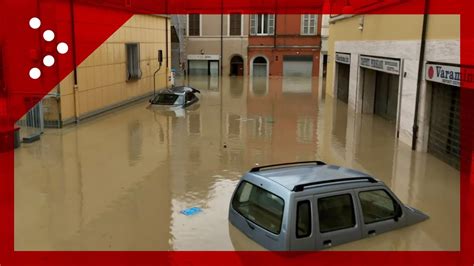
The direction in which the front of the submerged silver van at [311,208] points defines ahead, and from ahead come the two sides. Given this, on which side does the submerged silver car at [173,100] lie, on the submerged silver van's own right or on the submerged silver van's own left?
on the submerged silver van's own left

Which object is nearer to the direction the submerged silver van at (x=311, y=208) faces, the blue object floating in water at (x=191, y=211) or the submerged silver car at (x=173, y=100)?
the submerged silver car

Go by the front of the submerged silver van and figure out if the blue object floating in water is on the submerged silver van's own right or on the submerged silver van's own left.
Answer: on the submerged silver van's own left

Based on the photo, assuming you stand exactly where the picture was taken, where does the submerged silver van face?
facing away from the viewer and to the right of the viewer

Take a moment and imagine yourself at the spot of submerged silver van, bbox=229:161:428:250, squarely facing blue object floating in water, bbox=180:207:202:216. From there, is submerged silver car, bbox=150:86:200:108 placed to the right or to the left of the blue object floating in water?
right
